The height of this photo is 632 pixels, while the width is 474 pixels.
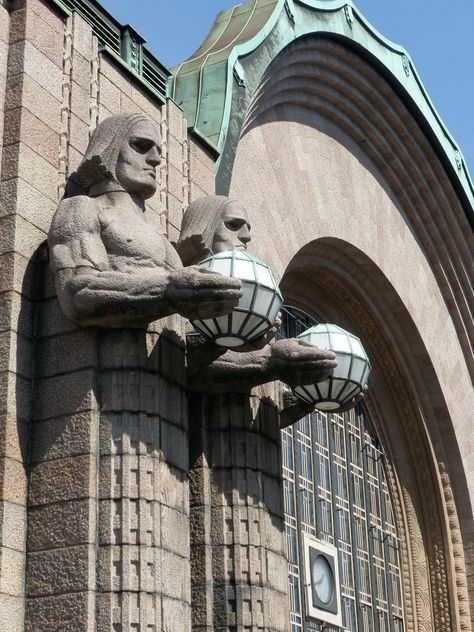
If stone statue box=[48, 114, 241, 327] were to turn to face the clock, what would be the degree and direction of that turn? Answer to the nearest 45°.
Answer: approximately 135° to its left

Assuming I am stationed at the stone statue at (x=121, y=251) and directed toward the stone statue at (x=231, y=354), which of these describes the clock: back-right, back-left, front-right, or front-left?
front-left

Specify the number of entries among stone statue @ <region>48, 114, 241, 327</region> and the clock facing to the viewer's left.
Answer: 0

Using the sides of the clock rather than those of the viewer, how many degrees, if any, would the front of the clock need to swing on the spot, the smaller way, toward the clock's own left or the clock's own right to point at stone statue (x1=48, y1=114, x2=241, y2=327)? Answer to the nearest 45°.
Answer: approximately 45° to the clock's own right

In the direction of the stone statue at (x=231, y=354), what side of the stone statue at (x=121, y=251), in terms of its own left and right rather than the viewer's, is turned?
left

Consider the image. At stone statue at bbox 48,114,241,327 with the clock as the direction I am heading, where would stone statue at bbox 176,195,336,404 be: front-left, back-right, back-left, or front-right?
front-right

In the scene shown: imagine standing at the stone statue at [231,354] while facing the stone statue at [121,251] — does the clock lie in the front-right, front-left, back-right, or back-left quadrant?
back-right

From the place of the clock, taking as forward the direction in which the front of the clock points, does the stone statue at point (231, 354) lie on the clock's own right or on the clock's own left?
on the clock's own right

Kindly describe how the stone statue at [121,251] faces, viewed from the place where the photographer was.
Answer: facing the viewer and to the right of the viewer
